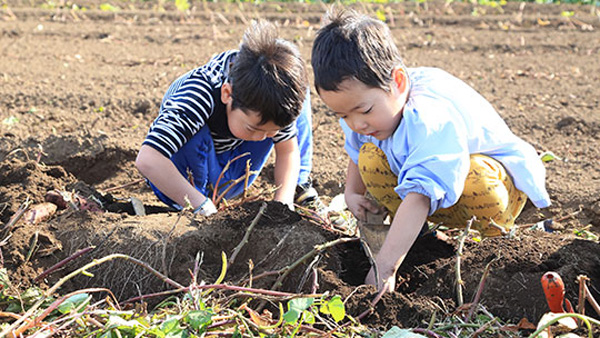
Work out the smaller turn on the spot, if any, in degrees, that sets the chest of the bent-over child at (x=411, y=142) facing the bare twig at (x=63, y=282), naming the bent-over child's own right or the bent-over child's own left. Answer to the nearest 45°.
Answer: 0° — they already face it

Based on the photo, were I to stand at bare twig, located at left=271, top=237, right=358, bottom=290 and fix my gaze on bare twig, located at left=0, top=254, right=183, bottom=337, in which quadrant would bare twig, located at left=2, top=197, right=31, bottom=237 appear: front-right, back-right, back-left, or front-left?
front-right

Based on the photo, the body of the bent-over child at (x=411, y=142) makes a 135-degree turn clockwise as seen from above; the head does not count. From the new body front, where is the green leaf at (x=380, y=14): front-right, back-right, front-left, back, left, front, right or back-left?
front

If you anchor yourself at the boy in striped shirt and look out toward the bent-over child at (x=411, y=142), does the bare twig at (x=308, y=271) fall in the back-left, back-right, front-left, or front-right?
front-right

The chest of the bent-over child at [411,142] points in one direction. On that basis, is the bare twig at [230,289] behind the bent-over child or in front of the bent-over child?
in front

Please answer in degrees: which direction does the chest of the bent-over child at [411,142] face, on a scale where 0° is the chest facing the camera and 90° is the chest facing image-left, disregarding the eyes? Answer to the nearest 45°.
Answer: approximately 45°

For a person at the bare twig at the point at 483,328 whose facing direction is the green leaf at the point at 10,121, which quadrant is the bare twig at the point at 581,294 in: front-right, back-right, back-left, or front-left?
back-right

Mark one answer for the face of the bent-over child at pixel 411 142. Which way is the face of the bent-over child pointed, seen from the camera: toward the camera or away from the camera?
toward the camera

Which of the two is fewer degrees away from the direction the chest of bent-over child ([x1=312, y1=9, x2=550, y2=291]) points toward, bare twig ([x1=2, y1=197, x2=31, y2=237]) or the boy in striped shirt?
the bare twig

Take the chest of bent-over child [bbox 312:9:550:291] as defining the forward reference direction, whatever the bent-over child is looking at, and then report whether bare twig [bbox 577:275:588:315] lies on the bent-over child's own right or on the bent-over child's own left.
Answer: on the bent-over child's own left

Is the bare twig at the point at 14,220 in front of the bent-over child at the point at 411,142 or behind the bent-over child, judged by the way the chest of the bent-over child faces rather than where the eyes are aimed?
in front

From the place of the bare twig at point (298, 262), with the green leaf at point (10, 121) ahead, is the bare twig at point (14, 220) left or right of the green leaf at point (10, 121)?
left

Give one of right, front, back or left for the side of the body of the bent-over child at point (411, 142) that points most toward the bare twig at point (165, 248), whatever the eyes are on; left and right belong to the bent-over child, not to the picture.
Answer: front
